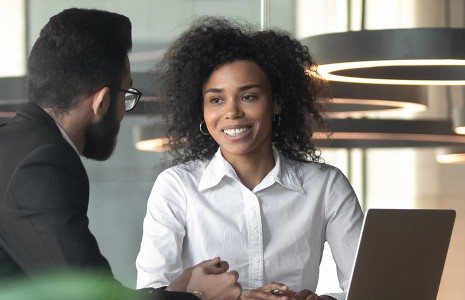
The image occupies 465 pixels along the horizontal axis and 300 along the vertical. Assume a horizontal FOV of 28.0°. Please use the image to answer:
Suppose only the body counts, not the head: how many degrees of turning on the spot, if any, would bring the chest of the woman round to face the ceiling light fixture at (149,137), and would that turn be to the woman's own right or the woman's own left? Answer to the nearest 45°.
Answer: approximately 180°

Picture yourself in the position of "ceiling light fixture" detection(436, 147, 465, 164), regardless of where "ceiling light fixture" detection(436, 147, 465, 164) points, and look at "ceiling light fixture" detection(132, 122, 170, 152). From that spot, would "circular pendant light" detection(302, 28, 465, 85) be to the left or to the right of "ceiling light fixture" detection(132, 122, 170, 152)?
left

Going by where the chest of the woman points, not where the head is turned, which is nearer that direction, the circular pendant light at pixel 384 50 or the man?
the man

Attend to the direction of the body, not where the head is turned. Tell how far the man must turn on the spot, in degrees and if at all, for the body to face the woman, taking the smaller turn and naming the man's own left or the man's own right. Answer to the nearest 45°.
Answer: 0° — they already face them

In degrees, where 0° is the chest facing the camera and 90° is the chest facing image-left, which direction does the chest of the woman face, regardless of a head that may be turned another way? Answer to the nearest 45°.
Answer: approximately 0°

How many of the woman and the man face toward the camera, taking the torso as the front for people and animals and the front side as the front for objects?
1

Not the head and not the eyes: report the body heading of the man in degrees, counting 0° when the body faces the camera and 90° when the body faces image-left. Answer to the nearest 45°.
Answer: approximately 225°
